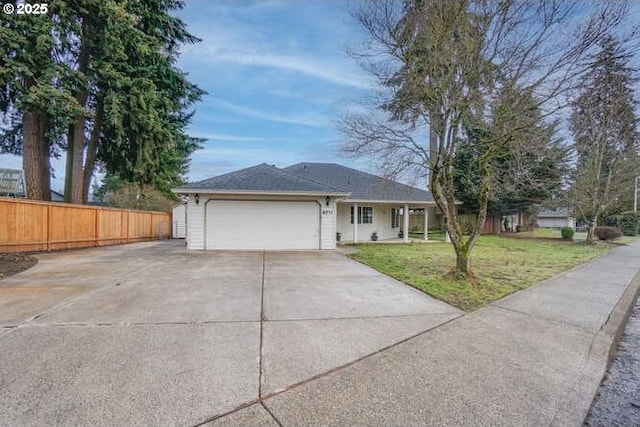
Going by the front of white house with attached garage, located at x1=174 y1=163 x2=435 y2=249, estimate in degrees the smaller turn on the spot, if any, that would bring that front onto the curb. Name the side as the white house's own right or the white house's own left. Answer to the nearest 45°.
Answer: approximately 45° to the white house's own left

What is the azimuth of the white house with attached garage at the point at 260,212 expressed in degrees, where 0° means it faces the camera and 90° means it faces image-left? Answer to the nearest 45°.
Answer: approximately 0°

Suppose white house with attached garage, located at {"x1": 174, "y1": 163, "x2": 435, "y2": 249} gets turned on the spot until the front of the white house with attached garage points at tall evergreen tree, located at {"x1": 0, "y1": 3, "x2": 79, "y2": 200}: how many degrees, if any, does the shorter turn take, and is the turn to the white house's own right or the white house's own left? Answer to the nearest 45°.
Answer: approximately 90° to the white house's own right

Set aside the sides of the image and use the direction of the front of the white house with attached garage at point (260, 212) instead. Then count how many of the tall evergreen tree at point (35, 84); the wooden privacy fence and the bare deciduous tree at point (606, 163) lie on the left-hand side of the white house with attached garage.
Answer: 1

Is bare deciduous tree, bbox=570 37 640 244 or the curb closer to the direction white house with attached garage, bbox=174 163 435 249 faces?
the curb

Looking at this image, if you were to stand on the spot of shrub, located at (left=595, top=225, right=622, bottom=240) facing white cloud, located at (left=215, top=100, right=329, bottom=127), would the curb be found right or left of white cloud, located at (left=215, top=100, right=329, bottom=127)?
left

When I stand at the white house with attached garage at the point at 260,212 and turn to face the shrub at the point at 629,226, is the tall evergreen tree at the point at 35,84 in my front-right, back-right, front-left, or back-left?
back-left

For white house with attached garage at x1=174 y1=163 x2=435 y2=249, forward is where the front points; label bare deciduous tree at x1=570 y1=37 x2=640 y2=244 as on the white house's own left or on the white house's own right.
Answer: on the white house's own left

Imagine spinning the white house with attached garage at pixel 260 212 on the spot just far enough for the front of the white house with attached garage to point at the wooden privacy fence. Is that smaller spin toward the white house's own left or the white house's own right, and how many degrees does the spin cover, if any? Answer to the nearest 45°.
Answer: approximately 90° to the white house's own right

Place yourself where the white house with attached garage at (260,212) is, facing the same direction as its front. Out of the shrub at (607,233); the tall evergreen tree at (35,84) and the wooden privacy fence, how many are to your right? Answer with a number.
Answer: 2

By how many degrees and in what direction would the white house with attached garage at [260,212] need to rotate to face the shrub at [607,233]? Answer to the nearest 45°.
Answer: approximately 90° to its left
